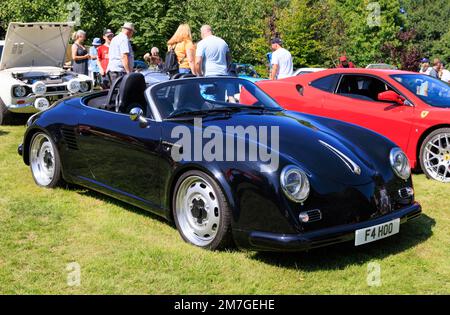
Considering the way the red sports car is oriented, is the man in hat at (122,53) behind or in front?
behind

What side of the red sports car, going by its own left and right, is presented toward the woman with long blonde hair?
back

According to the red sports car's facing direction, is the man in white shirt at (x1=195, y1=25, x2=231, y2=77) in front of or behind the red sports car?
behind

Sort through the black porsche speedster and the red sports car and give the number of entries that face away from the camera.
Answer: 0

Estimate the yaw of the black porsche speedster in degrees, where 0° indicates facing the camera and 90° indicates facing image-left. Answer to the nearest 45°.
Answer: approximately 315°

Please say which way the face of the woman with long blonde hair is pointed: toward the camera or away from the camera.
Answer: away from the camera

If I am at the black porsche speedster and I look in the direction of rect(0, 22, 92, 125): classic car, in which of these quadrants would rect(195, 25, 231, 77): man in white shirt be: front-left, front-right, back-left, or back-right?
front-right

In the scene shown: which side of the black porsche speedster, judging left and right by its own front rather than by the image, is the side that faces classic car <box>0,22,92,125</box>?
back

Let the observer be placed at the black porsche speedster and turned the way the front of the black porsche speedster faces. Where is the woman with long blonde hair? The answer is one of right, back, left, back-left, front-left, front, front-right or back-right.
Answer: back-left

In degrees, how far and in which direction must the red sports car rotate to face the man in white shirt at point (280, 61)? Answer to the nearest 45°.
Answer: approximately 180°

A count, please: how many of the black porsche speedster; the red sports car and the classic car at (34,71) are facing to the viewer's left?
0
